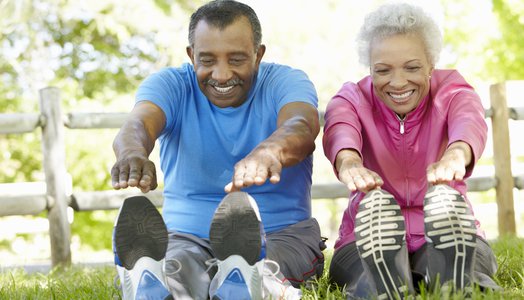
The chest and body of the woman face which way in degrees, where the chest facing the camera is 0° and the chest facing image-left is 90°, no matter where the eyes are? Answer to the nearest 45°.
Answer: approximately 0°

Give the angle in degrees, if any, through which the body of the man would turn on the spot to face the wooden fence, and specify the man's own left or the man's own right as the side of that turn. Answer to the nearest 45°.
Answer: approximately 135° to the man's own right

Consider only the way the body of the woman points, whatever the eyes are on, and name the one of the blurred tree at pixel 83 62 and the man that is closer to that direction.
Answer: the man

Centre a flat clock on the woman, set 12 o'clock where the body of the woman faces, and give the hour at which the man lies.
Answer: The man is roughly at 3 o'clock from the woman.

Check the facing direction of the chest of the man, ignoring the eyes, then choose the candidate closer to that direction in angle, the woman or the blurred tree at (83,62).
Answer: the woman

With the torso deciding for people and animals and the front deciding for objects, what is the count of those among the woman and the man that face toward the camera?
2

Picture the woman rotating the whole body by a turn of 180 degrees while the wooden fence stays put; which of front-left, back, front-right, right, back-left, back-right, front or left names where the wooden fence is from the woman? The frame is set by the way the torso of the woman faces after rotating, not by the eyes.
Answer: front-left

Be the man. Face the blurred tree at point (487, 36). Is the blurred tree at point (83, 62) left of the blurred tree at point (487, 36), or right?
left

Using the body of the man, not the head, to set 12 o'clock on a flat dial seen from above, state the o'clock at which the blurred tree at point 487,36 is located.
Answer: The blurred tree is roughly at 7 o'clock from the man.
